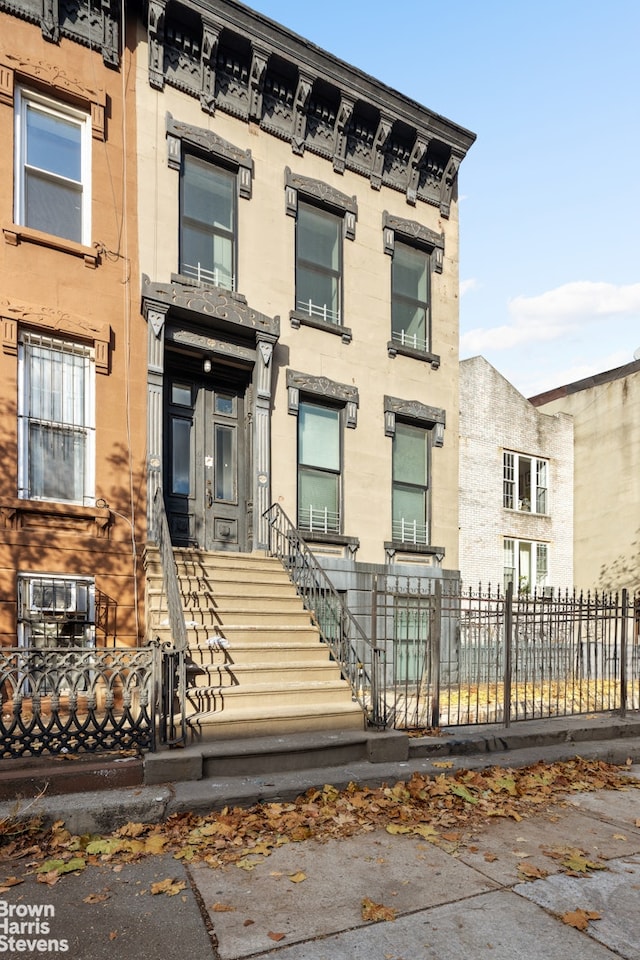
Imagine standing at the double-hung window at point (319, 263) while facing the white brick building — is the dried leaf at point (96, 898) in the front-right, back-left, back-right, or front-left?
back-right

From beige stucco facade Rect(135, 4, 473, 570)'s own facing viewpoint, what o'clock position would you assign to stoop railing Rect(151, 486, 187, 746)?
The stoop railing is roughly at 2 o'clock from the beige stucco facade.

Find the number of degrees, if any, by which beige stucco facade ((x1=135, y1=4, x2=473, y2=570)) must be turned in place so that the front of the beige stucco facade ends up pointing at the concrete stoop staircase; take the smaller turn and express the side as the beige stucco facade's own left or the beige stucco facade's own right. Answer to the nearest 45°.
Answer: approximately 45° to the beige stucco facade's own right

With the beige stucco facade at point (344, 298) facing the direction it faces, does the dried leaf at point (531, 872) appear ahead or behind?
ahead

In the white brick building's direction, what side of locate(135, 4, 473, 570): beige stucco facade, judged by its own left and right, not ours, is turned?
left

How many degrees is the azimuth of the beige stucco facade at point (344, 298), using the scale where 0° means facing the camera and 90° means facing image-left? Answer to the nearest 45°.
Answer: approximately 315°

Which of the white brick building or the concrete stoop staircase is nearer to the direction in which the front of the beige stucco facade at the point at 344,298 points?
the concrete stoop staircase

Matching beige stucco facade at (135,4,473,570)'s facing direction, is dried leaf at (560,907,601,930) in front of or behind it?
in front

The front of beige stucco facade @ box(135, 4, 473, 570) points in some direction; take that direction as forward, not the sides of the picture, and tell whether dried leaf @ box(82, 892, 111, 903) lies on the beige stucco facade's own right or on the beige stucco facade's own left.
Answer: on the beige stucco facade's own right

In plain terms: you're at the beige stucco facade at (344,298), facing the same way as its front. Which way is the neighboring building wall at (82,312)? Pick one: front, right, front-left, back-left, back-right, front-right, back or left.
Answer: right
